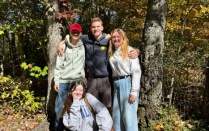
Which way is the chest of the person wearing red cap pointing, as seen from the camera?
toward the camera

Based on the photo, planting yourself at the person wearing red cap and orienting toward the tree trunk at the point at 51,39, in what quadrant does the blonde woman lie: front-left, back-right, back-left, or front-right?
back-right

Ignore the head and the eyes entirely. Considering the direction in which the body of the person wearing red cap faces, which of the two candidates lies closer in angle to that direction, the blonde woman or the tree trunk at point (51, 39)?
the blonde woman

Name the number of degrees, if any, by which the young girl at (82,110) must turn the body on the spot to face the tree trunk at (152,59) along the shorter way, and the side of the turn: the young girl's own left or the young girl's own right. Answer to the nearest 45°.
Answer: approximately 135° to the young girl's own left

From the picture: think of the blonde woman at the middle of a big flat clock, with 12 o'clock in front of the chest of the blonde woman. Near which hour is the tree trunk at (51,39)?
The tree trunk is roughly at 3 o'clock from the blonde woman.

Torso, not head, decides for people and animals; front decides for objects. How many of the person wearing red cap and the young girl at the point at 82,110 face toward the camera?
2

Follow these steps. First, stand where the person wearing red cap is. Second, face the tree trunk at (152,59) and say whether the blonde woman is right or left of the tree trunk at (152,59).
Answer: right

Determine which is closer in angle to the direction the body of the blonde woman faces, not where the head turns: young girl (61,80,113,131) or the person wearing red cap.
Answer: the young girl

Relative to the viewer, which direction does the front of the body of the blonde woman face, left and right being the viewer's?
facing the viewer and to the left of the viewer

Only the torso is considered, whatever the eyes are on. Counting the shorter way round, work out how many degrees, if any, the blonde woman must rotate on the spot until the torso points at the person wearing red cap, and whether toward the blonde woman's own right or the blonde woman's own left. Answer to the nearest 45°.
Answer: approximately 45° to the blonde woman's own right

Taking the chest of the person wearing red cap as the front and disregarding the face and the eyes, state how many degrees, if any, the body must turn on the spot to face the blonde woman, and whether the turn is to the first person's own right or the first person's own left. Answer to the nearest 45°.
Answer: approximately 45° to the first person's own left

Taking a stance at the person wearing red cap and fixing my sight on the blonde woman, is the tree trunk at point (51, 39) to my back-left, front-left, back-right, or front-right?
back-left

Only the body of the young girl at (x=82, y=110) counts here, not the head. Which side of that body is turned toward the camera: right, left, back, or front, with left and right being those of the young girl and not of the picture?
front
